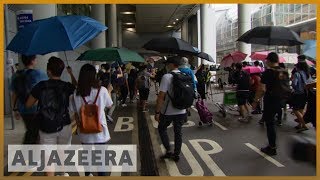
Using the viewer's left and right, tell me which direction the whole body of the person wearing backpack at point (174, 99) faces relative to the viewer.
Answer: facing away from the viewer and to the left of the viewer

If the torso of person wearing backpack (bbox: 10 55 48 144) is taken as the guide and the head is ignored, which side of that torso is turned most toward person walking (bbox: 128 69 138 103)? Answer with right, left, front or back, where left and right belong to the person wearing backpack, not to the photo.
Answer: front

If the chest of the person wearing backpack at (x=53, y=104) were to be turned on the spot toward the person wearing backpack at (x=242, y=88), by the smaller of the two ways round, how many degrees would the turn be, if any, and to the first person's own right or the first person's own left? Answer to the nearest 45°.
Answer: approximately 45° to the first person's own right

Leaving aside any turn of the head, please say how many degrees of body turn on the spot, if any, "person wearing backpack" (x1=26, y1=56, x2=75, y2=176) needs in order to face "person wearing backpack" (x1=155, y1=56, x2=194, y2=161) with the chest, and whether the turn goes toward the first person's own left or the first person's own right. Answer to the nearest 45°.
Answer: approximately 45° to the first person's own right

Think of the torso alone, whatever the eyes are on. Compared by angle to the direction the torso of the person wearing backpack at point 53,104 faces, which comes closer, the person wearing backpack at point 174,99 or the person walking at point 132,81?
the person walking

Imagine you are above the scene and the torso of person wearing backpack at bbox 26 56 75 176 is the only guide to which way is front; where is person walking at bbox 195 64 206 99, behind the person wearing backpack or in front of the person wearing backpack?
in front

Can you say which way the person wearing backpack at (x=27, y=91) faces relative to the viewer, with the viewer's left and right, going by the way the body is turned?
facing away from the viewer and to the right of the viewer

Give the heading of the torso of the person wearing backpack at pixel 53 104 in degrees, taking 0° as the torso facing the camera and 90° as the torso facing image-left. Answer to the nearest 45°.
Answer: approximately 180°

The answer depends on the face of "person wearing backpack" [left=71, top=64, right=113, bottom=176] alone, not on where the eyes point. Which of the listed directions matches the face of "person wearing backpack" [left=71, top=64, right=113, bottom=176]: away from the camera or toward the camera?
away from the camera

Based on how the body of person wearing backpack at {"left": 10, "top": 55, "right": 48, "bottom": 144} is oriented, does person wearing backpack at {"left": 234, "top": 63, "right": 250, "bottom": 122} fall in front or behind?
in front

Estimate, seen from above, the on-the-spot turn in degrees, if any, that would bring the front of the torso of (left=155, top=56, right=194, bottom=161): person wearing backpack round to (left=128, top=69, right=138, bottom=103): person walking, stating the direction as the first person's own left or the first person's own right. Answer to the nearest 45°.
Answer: approximately 45° to the first person's own right

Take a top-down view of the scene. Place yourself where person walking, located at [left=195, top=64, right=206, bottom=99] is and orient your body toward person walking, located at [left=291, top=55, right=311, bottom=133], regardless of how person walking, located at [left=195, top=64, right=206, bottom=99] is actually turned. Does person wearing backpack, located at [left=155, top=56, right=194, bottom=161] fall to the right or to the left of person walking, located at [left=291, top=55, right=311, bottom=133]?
right

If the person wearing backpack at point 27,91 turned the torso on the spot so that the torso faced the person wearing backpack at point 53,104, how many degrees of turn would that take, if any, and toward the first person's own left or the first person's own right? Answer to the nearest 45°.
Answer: approximately 135° to the first person's own right

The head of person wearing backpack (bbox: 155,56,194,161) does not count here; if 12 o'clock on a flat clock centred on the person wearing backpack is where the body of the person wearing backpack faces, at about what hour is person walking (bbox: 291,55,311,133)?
The person walking is roughly at 3 o'clock from the person wearing backpack.
